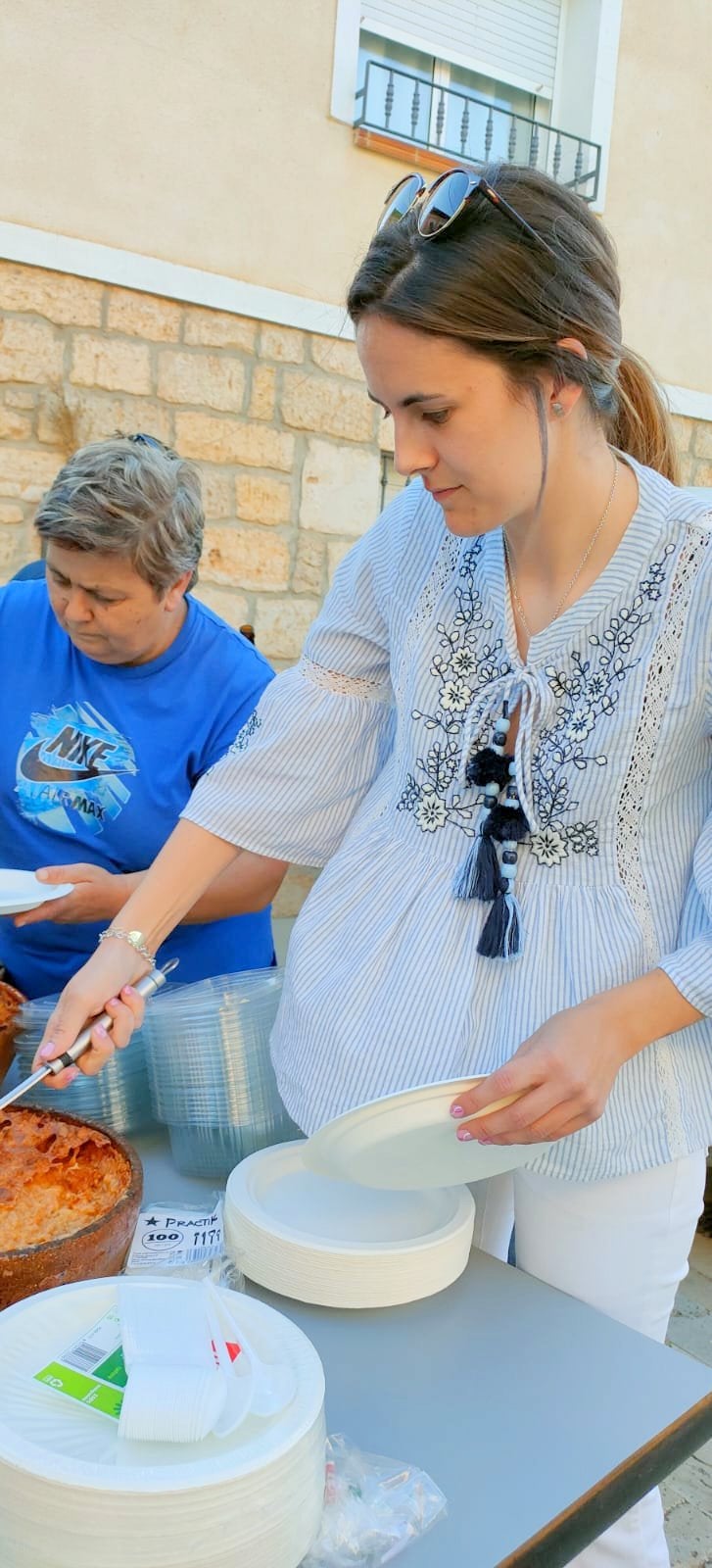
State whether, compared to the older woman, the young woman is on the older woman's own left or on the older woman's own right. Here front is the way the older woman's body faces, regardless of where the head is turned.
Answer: on the older woman's own left

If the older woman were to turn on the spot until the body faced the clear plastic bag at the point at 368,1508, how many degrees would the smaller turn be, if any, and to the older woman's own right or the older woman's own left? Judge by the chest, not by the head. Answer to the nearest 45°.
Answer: approximately 45° to the older woman's own left

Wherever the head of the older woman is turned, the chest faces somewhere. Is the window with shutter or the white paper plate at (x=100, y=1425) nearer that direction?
the white paper plate

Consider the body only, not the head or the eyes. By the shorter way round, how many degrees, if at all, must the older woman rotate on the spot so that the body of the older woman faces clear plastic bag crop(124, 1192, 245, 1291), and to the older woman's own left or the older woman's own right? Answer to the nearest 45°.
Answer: approximately 45° to the older woman's own left

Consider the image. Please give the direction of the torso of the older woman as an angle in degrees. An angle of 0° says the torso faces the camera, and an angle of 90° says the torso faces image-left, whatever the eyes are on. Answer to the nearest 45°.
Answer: approximately 45°

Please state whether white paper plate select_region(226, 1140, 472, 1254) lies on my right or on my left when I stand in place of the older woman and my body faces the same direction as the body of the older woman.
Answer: on my left
